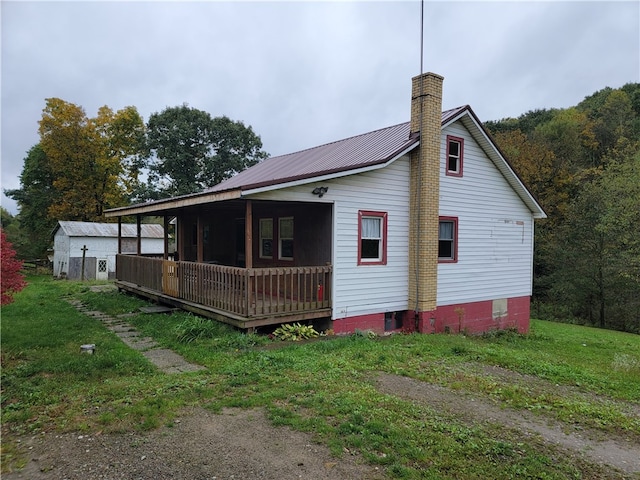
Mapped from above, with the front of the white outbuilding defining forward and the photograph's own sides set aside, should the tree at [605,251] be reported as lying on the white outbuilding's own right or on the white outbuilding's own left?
on the white outbuilding's own left

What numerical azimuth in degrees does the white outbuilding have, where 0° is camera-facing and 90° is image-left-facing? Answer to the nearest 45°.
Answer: approximately 0°

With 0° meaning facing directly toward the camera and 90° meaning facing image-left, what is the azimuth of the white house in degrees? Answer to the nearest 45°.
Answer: approximately 45°

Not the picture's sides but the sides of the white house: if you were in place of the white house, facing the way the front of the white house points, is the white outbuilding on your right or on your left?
on your right

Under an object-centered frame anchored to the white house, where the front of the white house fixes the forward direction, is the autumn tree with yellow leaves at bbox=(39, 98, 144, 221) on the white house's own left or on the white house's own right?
on the white house's own right

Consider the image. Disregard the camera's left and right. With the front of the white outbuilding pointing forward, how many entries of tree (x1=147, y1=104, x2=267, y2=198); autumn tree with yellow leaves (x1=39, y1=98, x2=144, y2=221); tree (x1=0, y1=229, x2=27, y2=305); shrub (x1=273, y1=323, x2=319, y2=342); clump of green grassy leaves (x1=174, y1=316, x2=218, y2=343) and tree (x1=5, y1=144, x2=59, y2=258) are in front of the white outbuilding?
3

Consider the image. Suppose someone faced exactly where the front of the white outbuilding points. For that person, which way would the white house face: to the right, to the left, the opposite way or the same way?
to the right

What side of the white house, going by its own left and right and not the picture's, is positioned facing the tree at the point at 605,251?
back

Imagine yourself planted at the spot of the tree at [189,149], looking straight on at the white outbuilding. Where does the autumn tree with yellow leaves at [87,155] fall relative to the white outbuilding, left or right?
right

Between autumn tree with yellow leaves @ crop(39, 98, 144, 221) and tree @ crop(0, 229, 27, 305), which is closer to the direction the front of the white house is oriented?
the tree

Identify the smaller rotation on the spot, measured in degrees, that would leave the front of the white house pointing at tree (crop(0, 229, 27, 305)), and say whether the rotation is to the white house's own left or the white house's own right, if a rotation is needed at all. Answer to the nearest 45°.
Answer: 0° — it already faces it
